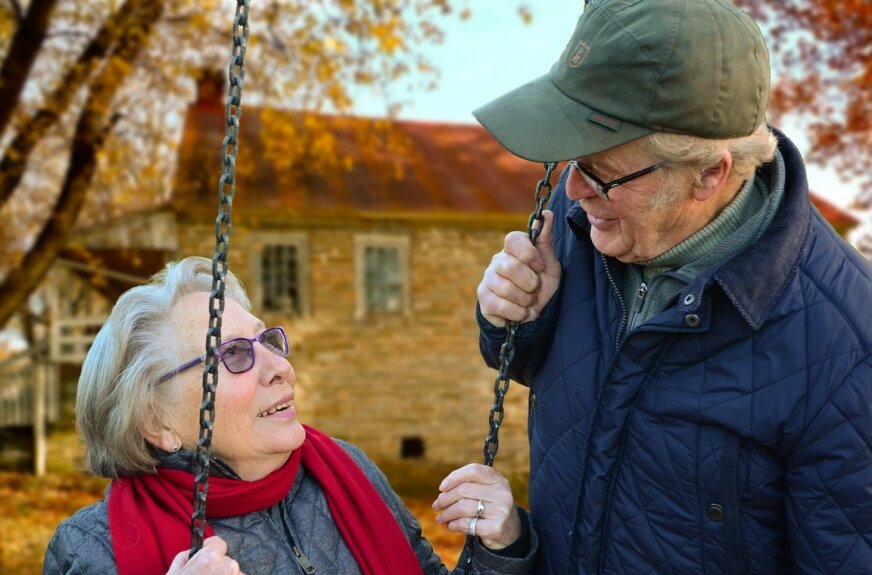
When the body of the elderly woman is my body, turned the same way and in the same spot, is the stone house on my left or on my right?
on my left

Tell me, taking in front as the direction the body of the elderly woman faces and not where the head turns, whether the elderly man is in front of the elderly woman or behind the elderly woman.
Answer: in front

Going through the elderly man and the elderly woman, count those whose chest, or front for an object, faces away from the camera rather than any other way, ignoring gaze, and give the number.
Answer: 0

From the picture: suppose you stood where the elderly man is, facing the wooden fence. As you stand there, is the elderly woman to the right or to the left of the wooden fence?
left

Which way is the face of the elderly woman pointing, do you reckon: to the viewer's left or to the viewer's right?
to the viewer's right

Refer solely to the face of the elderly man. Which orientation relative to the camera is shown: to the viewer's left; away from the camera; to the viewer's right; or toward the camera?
to the viewer's left

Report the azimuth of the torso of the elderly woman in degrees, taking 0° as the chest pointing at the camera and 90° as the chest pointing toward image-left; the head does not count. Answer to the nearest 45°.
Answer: approximately 315°

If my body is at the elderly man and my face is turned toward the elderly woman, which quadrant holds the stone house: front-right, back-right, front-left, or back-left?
front-right

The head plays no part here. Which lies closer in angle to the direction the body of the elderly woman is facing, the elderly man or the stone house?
the elderly man

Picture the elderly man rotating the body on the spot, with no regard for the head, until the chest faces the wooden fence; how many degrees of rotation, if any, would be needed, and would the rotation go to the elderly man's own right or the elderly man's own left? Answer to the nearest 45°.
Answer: approximately 90° to the elderly man's own right

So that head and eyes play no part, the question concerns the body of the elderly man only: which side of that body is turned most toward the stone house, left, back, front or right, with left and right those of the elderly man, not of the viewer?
right

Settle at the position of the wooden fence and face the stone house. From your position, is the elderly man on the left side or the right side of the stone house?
right
